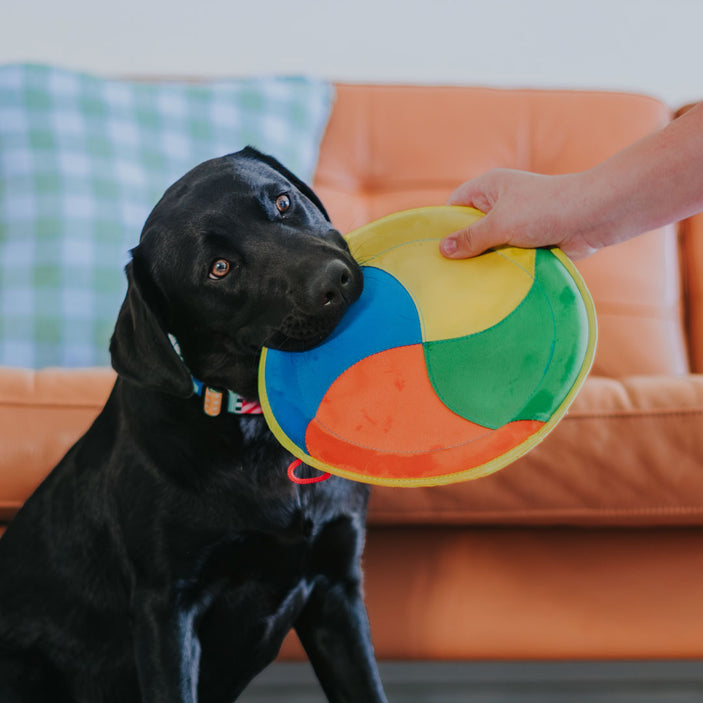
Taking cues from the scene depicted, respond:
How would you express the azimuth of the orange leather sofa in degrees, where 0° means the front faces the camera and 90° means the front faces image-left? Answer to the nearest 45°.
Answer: approximately 0°

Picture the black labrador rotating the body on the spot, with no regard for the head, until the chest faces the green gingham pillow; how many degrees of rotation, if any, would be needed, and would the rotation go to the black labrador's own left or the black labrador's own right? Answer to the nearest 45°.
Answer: approximately 135° to the black labrador's own left
